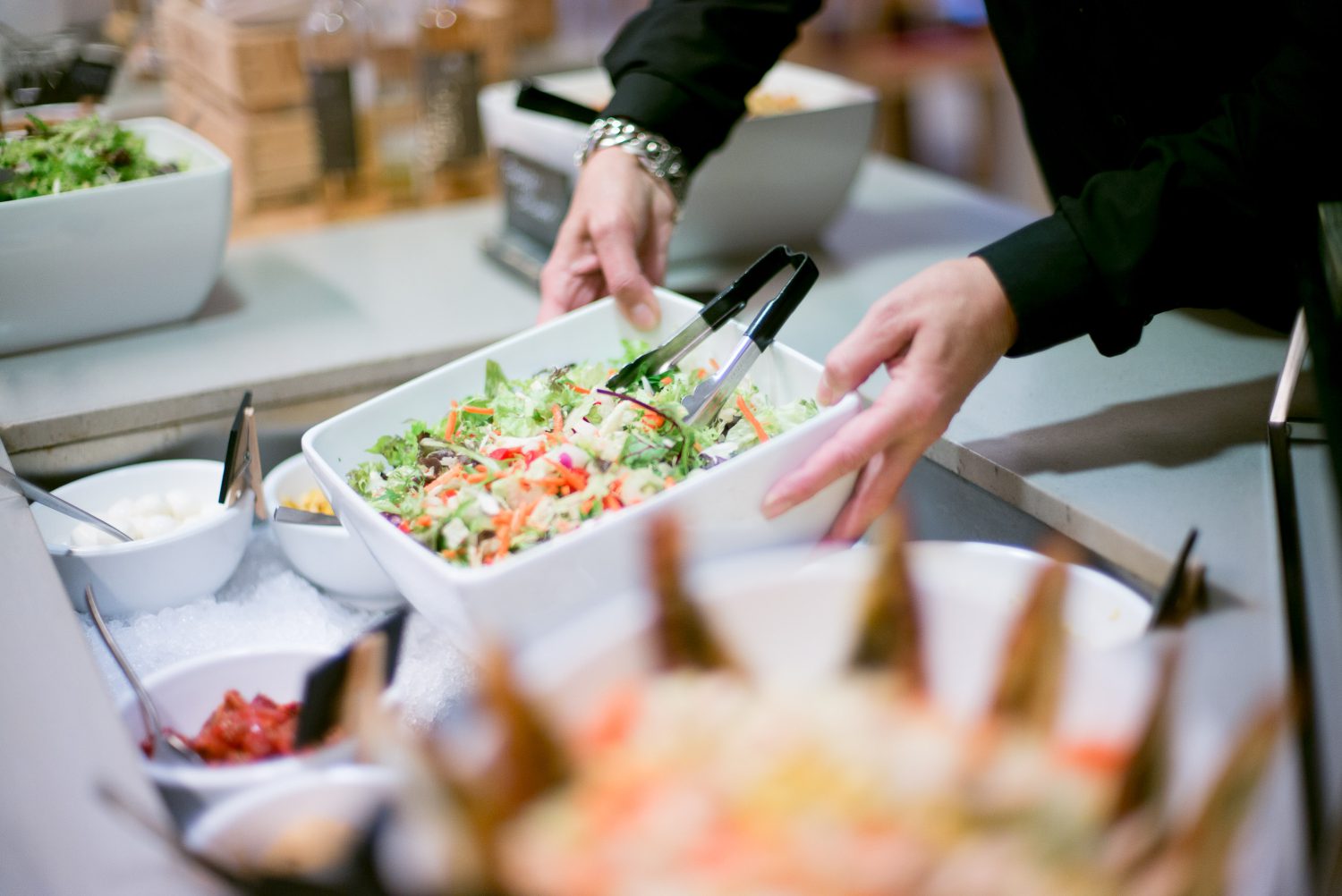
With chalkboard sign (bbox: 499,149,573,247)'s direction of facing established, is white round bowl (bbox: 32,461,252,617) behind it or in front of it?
in front

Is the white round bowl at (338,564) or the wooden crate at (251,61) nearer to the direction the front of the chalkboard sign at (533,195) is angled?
the white round bowl

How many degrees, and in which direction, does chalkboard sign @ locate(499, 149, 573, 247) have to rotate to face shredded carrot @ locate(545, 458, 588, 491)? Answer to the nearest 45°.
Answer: approximately 45° to its left

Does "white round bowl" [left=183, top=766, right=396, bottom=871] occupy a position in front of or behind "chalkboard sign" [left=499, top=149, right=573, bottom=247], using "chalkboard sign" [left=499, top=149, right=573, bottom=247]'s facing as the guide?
in front

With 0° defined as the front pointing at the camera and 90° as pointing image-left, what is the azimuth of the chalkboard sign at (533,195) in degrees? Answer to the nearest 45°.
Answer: approximately 45°

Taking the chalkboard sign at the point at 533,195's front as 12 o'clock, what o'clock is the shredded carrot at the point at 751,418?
The shredded carrot is roughly at 10 o'clock from the chalkboard sign.

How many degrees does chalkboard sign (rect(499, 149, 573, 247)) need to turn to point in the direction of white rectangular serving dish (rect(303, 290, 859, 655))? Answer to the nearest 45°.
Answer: approximately 45° to its left

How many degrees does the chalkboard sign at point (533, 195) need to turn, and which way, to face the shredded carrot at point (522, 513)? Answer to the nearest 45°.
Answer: approximately 45° to its left

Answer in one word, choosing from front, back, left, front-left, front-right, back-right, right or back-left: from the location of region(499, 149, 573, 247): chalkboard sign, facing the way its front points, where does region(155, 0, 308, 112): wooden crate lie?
right
